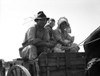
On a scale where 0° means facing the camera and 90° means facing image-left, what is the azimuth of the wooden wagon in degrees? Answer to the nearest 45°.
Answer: approximately 90°
